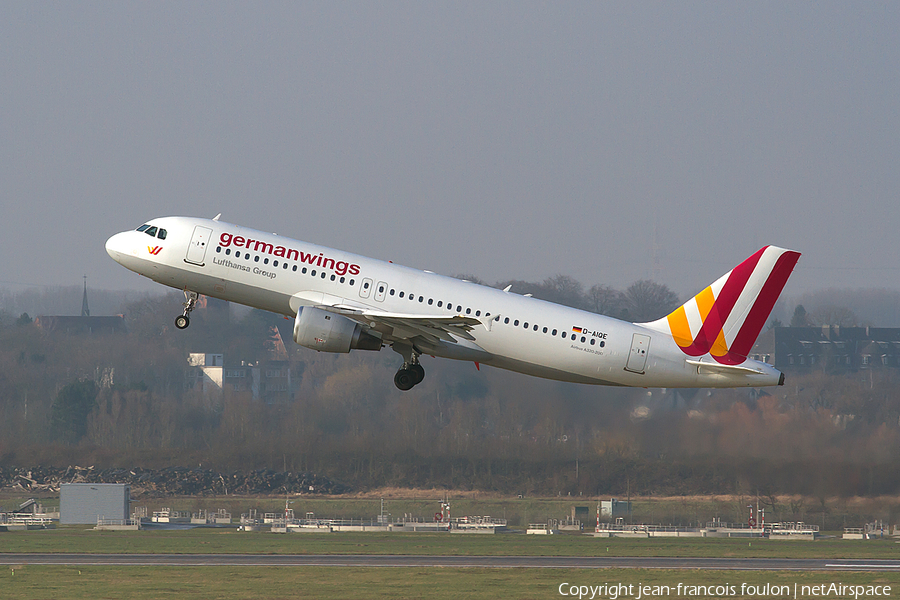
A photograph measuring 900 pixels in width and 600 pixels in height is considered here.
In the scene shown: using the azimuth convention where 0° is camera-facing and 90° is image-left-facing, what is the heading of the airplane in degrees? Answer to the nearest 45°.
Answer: approximately 90°
